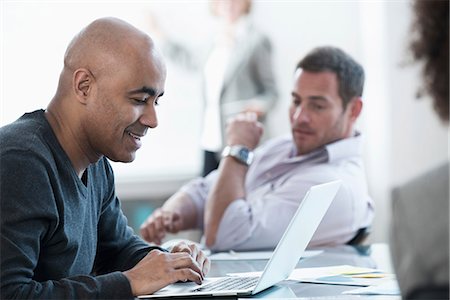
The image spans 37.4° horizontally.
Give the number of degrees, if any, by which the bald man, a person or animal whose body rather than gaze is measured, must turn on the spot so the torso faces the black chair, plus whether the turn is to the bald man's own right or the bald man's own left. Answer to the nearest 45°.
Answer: approximately 90° to the bald man's own left

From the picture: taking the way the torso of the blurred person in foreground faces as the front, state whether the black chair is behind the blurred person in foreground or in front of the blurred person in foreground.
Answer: in front

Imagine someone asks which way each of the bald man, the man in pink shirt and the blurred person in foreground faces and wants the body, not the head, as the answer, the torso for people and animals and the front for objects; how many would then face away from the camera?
1

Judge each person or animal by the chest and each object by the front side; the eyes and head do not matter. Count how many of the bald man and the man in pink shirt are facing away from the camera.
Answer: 0

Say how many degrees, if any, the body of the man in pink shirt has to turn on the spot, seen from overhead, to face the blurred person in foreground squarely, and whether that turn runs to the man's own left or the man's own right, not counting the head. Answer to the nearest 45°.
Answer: approximately 45° to the man's own left

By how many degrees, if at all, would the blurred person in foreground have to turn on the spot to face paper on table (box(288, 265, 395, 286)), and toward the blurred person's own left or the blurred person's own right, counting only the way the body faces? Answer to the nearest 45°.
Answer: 0° — they already face it

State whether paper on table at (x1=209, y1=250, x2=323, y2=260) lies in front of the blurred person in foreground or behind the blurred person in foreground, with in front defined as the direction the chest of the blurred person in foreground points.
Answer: in front

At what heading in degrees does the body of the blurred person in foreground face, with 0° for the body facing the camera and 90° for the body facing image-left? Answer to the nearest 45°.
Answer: approximately 180°

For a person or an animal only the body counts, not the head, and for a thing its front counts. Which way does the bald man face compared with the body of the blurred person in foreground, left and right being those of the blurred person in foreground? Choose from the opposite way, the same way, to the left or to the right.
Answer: to the right

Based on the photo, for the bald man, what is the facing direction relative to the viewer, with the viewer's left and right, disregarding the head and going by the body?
facing the viewer and to the right of the viewer

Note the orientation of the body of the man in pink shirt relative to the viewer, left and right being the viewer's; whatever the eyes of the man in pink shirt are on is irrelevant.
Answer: facing the viewer and to the left of the viewer

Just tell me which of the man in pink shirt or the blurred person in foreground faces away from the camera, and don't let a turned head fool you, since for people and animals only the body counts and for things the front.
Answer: the blurred person in foreground

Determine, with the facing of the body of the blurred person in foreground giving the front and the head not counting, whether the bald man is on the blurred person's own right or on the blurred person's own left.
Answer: on the blurred person's own left

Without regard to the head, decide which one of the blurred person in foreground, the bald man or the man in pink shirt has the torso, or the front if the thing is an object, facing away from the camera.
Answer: the blurred person in foreground
